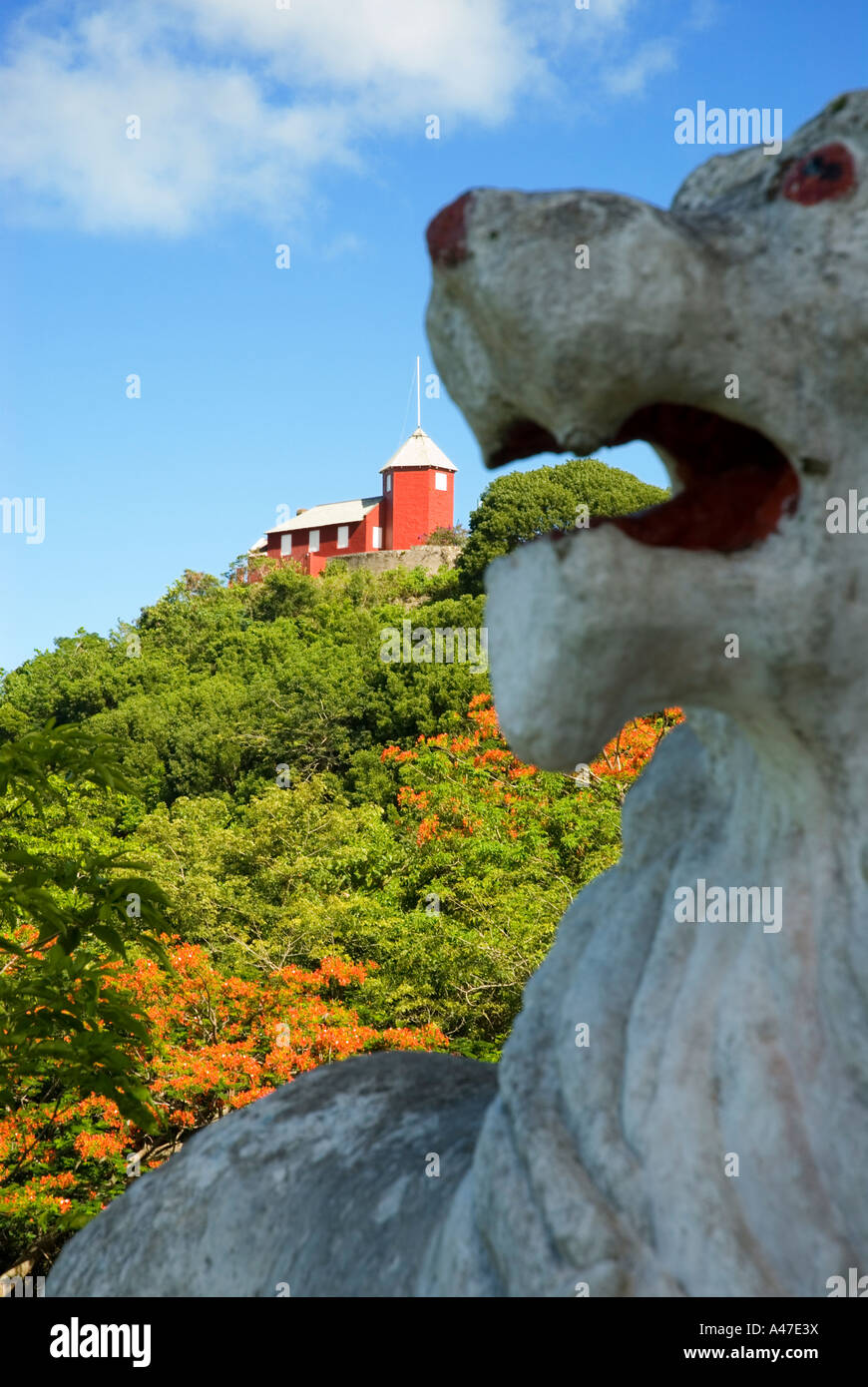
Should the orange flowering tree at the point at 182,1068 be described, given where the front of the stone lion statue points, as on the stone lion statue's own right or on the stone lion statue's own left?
on the stone lion statue's own right

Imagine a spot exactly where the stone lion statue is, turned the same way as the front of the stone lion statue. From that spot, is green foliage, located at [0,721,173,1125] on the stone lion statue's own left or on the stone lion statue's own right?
on the stone lion statue's own right

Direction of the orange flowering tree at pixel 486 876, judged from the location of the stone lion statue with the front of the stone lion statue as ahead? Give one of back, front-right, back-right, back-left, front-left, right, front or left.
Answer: right

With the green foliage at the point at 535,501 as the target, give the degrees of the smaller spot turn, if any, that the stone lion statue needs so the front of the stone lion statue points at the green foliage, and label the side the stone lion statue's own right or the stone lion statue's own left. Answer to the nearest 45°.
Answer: approximately 90° to the stone lion statue's own right

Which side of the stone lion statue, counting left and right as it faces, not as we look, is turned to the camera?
left

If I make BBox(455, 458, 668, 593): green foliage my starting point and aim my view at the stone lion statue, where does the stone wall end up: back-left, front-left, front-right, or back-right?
back-right
